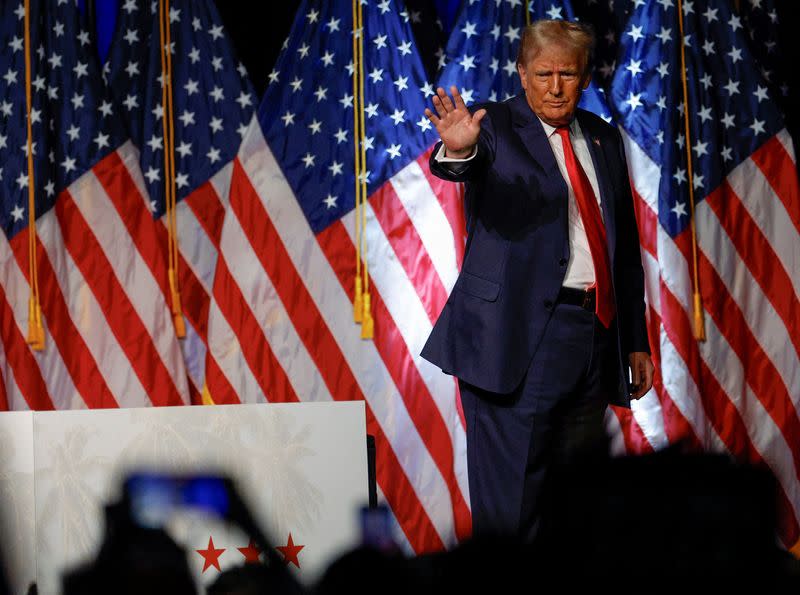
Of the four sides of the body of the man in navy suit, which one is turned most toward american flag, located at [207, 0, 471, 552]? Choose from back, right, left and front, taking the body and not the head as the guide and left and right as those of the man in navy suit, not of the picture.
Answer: back

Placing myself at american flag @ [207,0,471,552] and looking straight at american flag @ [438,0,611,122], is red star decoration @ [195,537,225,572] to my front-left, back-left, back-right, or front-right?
back-right

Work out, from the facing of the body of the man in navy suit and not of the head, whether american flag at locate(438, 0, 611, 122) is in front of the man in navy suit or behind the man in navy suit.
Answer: behind

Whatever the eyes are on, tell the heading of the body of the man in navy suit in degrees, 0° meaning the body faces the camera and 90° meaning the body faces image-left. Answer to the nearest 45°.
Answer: approximately 315°

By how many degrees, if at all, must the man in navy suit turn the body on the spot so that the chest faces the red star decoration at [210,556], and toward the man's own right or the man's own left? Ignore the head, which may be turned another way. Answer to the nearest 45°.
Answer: approximately 90° to the man's own right

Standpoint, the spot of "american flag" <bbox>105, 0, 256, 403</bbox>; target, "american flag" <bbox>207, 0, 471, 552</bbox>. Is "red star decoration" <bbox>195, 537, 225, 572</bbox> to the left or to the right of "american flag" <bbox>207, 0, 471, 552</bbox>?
right

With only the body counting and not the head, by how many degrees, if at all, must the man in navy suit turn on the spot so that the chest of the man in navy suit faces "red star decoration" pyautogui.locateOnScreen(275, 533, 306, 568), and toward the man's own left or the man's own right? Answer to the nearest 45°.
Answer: approximately 90° to the man's own right

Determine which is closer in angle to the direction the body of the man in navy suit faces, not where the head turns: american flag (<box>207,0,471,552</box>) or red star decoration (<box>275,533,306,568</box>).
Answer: the red star decoration

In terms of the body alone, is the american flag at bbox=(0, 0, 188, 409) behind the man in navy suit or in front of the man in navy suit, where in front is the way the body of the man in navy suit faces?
behind

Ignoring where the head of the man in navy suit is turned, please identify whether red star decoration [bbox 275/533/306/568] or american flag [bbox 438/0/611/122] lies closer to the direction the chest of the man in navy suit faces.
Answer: the red star decoration

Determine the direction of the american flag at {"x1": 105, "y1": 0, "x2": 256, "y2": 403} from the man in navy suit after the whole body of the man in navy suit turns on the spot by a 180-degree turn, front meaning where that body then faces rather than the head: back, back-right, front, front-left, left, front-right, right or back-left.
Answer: front

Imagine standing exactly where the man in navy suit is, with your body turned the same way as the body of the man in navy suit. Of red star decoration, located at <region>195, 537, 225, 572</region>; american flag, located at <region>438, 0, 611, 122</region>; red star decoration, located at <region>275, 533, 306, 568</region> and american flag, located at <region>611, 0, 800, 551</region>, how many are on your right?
2

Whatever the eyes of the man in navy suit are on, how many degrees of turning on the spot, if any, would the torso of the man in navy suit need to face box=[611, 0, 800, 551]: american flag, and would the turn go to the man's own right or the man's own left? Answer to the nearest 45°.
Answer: approximately 90° to the man's own left
